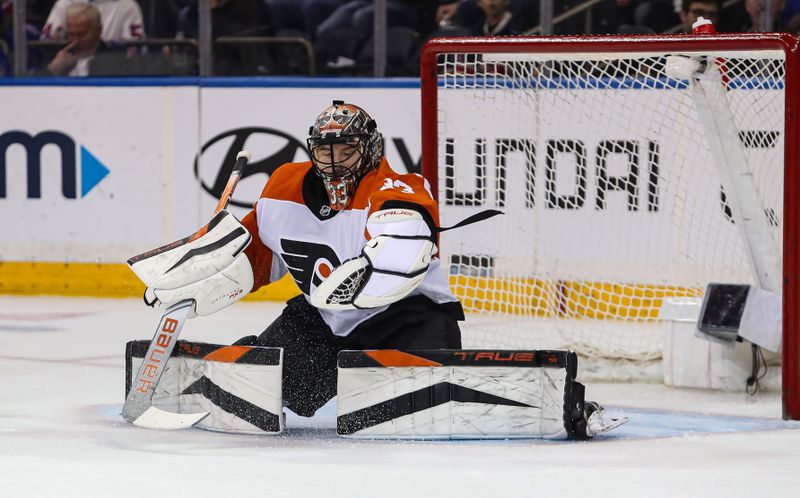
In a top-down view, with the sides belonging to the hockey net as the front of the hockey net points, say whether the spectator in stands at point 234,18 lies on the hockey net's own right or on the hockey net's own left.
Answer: on the hockey net's own right

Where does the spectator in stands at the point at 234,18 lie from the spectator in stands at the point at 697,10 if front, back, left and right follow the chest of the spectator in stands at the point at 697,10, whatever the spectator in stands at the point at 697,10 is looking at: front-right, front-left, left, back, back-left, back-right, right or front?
right

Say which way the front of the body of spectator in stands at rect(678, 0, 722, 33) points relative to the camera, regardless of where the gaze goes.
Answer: toward the camera

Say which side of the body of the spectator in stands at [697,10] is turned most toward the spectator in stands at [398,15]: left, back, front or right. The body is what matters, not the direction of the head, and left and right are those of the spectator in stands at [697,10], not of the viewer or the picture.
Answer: right

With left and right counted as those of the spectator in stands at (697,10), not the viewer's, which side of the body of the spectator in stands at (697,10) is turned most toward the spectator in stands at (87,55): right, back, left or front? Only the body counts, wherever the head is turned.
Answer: right

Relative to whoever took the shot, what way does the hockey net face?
facing the viewer

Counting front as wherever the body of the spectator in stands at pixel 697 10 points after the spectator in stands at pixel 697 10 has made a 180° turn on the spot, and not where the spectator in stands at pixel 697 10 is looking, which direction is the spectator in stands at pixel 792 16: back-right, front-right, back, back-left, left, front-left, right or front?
right

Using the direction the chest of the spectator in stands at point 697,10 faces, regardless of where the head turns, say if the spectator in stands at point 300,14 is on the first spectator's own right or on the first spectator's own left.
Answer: on the first spectator's own right

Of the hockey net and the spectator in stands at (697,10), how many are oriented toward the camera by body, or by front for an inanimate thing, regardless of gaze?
2

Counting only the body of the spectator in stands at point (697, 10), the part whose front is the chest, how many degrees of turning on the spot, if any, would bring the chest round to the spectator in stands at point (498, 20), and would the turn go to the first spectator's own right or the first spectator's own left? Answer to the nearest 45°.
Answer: approximately 90° to the first spectator's own right

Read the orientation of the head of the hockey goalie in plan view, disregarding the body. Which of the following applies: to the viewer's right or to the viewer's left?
to the viewer's left

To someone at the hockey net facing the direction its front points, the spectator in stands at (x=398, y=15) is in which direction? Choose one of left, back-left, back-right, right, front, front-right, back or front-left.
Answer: back-right

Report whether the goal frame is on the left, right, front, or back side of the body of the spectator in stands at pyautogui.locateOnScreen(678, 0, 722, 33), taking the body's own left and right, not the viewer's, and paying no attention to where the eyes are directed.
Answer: front
